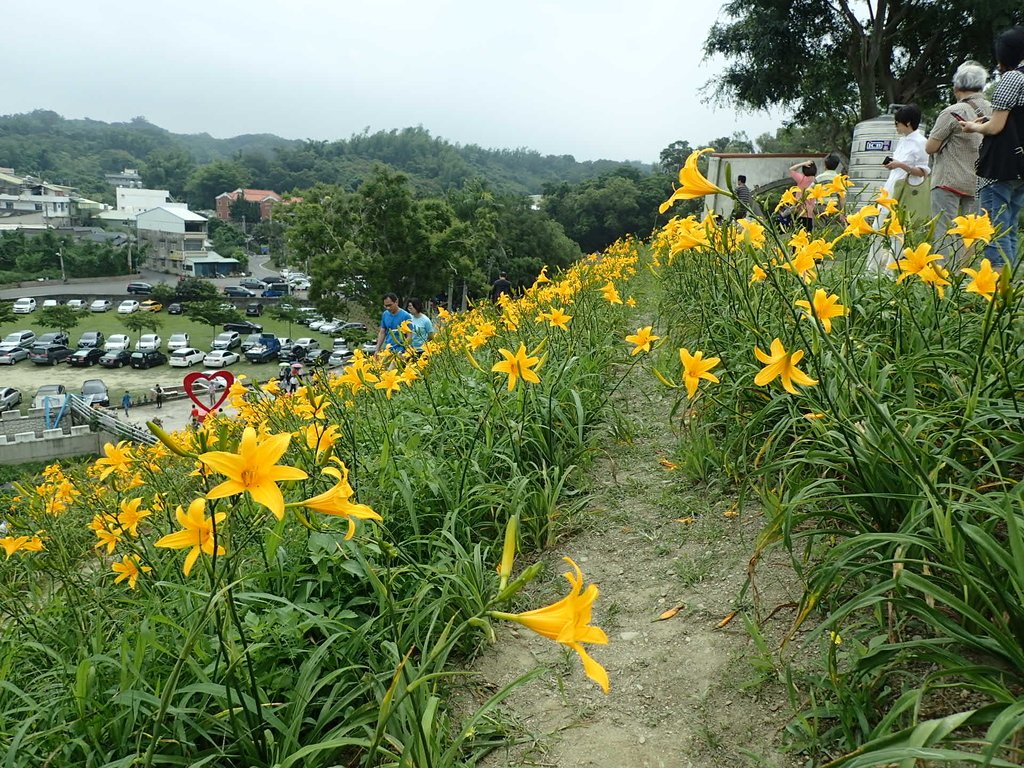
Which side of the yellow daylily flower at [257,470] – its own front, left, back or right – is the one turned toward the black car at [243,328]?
back

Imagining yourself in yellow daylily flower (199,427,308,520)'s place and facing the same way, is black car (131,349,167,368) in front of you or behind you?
behind

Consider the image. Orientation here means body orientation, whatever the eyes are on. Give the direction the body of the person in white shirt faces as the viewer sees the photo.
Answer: to the viewer's left

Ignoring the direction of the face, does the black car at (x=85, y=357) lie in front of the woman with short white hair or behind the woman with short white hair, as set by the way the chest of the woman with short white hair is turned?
in front

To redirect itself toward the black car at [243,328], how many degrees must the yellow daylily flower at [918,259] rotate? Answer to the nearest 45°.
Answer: approximately 135° to its right

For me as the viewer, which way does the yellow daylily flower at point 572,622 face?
facing to the right of the viewer

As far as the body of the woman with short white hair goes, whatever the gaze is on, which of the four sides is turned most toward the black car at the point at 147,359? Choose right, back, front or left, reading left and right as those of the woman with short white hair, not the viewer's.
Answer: front

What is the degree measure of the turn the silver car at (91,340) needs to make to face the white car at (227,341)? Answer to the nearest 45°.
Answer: approximately 135° to its left

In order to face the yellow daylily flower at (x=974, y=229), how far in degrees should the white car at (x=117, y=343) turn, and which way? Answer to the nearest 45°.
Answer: approximately 45° to its left

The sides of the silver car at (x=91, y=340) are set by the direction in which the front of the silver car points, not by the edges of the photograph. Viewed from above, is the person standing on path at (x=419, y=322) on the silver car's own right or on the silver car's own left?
on the silver car's own left

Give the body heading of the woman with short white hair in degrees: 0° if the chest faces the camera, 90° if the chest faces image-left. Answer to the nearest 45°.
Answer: approximately 135°
